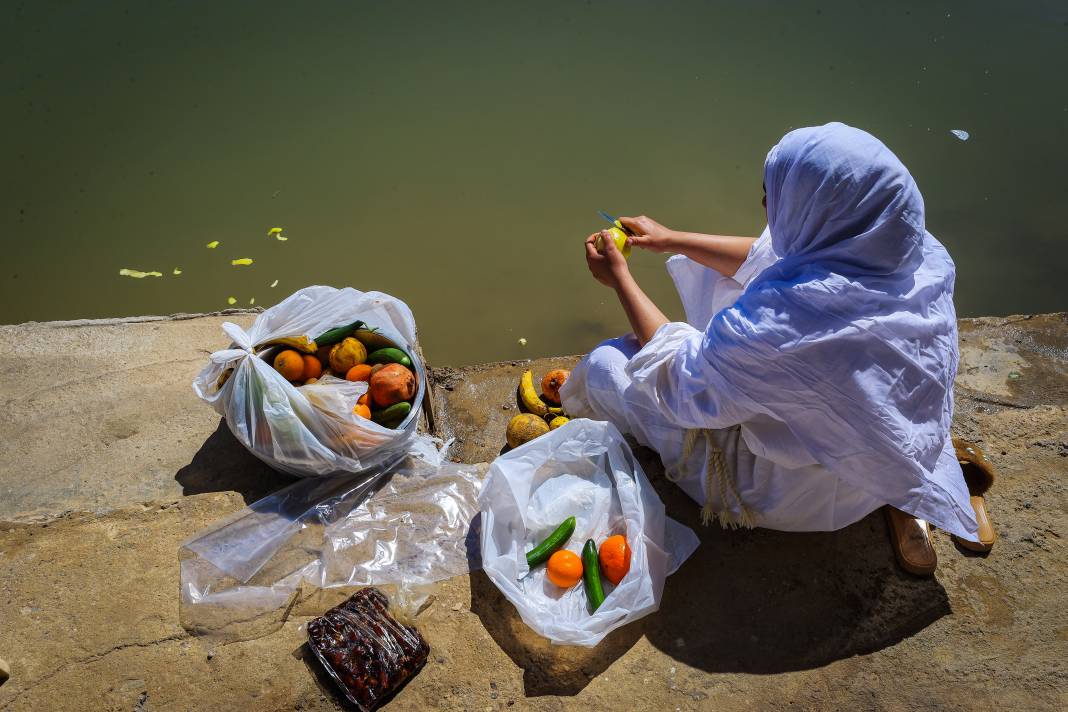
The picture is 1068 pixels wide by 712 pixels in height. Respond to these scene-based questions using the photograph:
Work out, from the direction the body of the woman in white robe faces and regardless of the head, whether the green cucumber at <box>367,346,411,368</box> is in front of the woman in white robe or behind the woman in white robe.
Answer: in front

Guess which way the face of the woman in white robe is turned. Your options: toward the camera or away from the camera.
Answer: away from the camera

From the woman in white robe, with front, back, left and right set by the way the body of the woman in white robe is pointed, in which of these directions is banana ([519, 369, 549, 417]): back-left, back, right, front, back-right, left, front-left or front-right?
front

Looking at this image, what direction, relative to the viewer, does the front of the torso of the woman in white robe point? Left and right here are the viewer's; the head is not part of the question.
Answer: facing away from the viewer and to the left of the viewer

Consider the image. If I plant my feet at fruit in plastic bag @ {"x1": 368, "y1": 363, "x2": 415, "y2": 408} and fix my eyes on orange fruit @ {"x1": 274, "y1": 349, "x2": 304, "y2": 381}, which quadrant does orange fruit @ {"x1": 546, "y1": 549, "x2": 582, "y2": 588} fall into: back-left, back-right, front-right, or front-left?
back-left

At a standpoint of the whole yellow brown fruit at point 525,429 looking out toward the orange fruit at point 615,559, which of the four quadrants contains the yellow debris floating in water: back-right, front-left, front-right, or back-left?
back-right

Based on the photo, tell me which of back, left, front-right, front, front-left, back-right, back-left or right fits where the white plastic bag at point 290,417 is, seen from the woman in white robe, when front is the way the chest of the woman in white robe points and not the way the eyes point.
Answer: front-left
